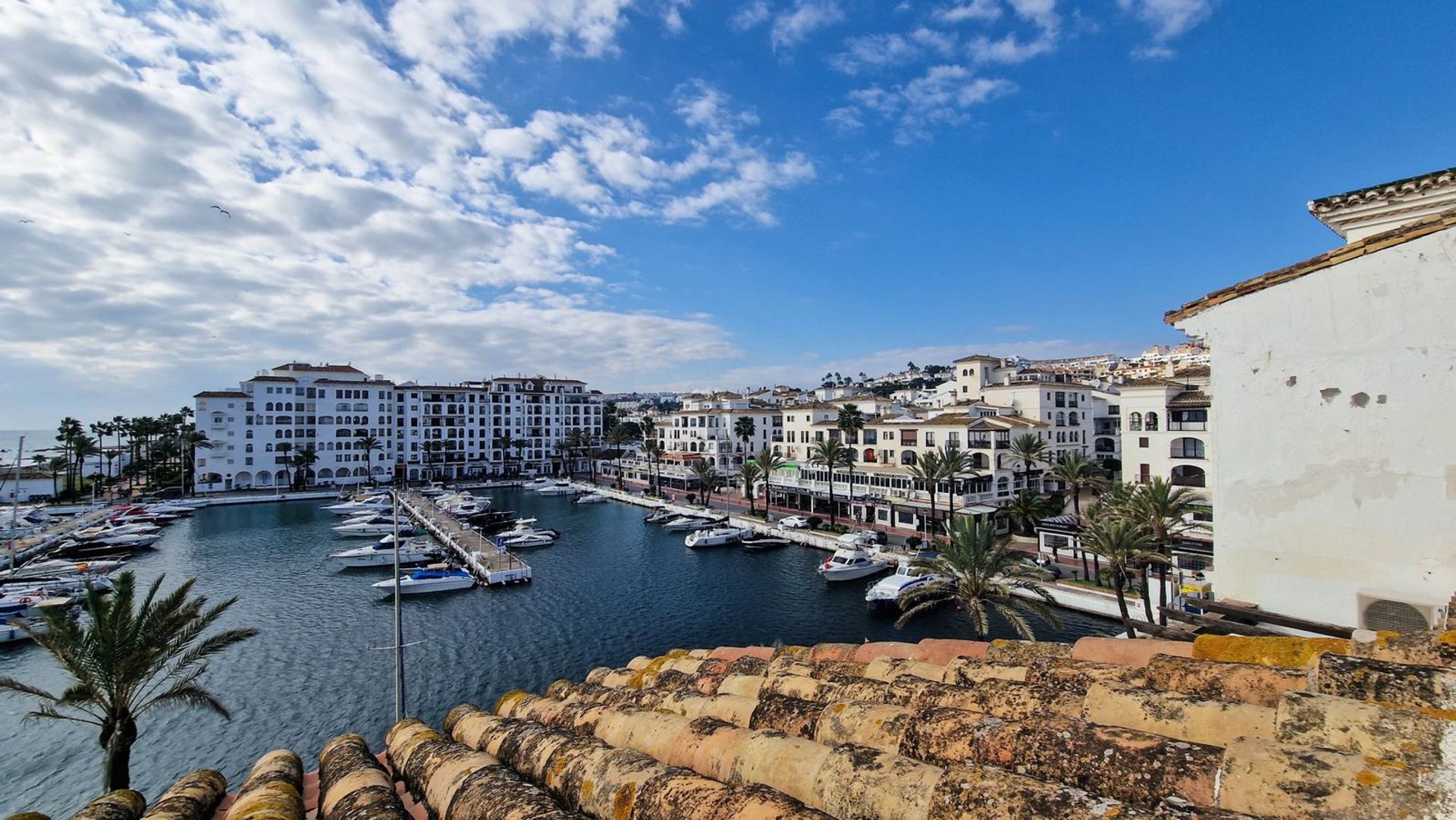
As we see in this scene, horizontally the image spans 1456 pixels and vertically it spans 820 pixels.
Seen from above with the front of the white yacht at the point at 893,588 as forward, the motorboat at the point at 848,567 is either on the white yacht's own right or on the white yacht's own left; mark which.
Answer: on the white yacht's own right

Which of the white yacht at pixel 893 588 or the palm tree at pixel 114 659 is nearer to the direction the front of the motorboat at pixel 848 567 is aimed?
the palm tree

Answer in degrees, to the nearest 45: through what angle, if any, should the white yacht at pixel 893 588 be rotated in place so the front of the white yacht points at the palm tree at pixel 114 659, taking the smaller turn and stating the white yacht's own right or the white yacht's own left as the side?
0° — it already faces it

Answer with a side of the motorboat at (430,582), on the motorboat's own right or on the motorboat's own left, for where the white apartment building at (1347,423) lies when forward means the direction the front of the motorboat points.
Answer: on the motorboat's own left

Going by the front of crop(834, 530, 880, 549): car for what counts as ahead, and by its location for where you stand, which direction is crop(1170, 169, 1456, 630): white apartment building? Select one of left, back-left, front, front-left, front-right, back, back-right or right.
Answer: left

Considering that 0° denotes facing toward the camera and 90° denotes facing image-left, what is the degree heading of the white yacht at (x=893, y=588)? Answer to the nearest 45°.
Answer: approximately 45°

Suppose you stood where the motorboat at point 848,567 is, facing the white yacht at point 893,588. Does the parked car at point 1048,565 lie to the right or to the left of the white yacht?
left
